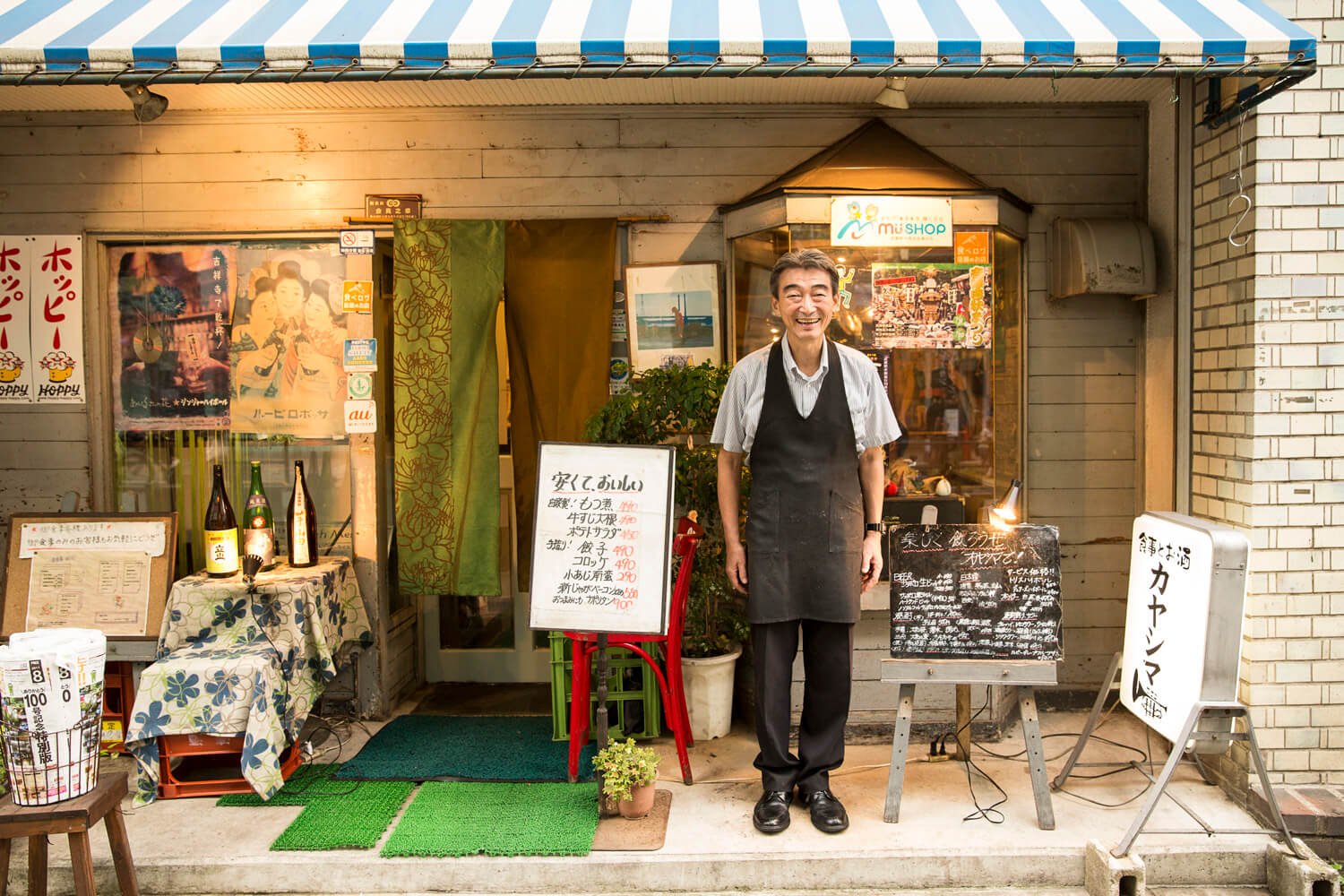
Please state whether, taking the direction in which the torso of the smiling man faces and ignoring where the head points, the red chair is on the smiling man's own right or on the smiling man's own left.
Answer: on the smiling man's own right

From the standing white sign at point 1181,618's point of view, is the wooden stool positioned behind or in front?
in front

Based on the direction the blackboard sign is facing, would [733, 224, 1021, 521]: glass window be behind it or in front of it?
behind

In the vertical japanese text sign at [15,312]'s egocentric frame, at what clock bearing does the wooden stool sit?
The wooden stool is roughly at 12 o'clock from the vertical japanese text sign.

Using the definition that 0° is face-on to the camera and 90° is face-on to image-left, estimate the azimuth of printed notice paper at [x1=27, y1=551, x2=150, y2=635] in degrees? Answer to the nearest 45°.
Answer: approximately 0°

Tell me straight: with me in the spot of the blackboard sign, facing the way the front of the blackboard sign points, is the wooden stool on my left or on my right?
on my right

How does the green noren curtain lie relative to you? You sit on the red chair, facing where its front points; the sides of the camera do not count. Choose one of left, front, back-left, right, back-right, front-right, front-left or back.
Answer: front-right

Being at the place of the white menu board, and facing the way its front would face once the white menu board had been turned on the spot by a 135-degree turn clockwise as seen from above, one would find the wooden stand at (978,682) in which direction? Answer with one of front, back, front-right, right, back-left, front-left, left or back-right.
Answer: back-right

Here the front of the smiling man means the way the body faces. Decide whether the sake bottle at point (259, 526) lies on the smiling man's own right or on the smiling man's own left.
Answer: on the smiling man's own right
